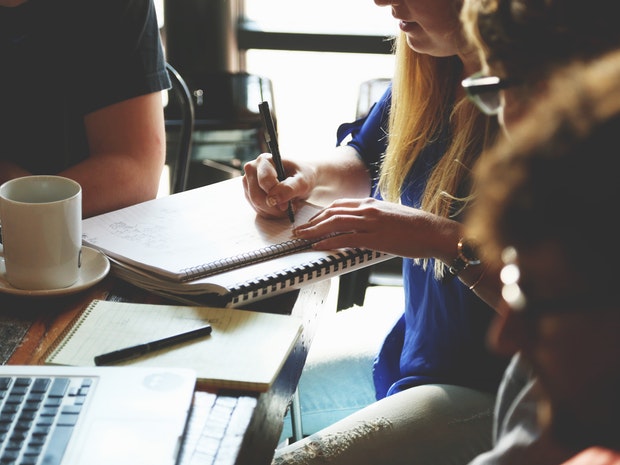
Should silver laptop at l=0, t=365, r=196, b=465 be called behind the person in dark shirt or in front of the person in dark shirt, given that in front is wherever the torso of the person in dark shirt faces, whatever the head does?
in front

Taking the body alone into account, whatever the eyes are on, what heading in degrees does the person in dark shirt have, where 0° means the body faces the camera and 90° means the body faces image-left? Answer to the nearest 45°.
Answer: approximately 0°
